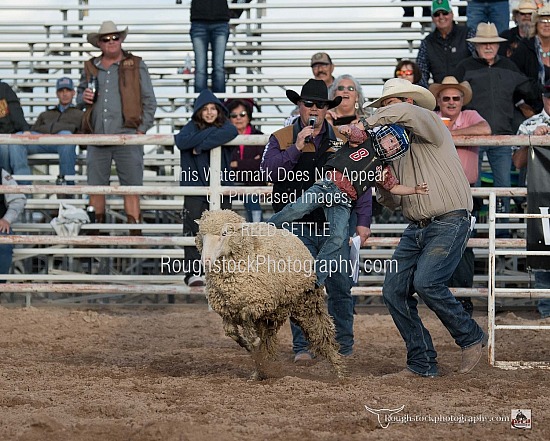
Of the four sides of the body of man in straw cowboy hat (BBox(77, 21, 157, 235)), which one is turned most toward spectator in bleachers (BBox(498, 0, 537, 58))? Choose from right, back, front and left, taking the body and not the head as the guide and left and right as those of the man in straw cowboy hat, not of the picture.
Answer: left

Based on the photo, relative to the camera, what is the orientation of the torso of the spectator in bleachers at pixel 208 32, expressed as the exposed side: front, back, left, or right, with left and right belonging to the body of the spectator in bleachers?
front

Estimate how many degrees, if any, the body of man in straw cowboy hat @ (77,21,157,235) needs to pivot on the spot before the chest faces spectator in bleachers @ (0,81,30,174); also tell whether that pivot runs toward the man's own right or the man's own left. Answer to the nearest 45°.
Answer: approximately 135° to the man's own right

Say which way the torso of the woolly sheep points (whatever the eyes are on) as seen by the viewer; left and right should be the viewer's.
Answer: facing the viewer and to the left of the viewer

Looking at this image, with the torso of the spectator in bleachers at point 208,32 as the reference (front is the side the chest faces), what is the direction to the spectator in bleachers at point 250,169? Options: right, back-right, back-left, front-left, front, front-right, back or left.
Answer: front

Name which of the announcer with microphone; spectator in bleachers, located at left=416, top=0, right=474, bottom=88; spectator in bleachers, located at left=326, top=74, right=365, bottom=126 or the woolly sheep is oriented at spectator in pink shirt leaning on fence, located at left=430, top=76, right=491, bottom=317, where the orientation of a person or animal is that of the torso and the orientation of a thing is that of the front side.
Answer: spectator in bleachers, located at left=416, top=0, right=474, bottom=88

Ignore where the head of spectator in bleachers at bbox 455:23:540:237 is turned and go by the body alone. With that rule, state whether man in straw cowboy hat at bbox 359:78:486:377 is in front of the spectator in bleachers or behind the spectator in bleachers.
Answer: in front

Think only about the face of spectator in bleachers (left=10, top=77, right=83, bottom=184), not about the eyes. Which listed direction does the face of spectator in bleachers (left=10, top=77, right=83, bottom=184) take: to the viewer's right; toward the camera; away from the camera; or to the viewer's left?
toward the camera

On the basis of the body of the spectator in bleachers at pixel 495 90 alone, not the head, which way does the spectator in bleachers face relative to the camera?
toward the camera

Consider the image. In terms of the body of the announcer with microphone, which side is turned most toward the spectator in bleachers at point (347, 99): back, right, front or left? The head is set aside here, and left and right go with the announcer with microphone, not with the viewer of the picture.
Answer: back

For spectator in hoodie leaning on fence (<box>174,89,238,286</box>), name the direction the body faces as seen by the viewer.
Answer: toward the camera

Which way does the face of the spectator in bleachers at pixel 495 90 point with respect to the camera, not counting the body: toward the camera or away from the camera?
toward the camera

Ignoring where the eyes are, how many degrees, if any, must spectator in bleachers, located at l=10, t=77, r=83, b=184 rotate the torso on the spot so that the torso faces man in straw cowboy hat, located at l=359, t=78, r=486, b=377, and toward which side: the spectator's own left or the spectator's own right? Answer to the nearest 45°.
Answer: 0° — they already face them

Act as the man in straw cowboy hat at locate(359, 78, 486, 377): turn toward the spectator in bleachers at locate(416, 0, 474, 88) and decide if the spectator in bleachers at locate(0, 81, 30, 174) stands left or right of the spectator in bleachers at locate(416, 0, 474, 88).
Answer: left

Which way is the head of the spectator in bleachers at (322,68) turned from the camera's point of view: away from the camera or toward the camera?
toward the camera

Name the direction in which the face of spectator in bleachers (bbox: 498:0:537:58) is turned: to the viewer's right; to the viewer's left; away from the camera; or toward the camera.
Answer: toward the camera
